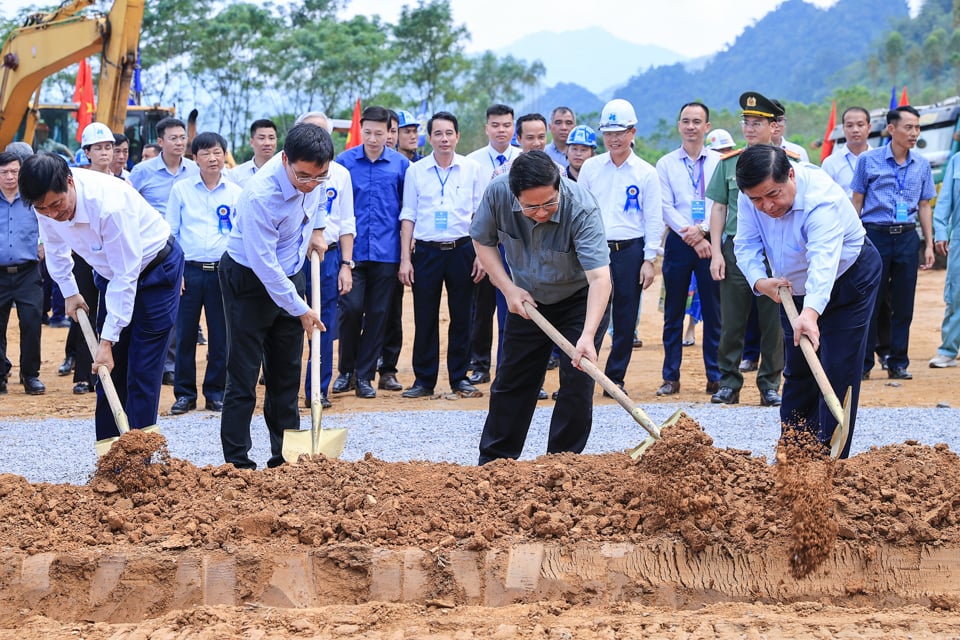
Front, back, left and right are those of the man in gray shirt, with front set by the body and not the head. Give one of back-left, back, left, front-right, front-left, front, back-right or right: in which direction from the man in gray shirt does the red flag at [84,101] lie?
back-right

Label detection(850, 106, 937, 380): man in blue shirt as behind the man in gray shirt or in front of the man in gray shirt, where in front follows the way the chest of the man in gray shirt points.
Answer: behind

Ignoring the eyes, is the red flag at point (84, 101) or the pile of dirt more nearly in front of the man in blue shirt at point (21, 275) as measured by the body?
the pile of dirt

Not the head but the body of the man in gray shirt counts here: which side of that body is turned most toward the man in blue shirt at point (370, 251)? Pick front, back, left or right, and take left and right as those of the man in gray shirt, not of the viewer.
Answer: back

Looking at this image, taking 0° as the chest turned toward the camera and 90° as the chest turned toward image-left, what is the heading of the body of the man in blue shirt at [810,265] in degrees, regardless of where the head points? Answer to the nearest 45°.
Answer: approximately 45°

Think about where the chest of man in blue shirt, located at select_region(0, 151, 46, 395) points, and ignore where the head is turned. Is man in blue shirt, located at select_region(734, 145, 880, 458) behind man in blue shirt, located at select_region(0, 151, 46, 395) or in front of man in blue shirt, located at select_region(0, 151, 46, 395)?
in front

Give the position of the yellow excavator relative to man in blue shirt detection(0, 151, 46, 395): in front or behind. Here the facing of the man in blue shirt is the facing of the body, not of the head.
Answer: behind

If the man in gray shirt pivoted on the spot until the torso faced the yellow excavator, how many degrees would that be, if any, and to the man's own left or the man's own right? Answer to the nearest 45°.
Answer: approximately 135° to the man's own right

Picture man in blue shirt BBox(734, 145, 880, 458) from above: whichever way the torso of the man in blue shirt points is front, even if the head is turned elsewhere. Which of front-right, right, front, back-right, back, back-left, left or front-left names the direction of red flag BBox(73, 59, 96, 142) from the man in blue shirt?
right

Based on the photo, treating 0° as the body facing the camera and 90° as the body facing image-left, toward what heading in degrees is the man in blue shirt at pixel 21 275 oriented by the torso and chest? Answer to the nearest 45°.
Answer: approximately 0°
